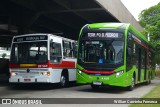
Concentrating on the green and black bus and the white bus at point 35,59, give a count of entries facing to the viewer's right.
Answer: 0

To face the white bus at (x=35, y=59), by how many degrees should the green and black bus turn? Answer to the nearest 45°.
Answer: approximately 45° to its right

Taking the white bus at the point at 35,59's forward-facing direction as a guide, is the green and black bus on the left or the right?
on its left

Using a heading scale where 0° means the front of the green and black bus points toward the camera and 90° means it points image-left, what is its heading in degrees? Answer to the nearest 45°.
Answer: approximately 45°
